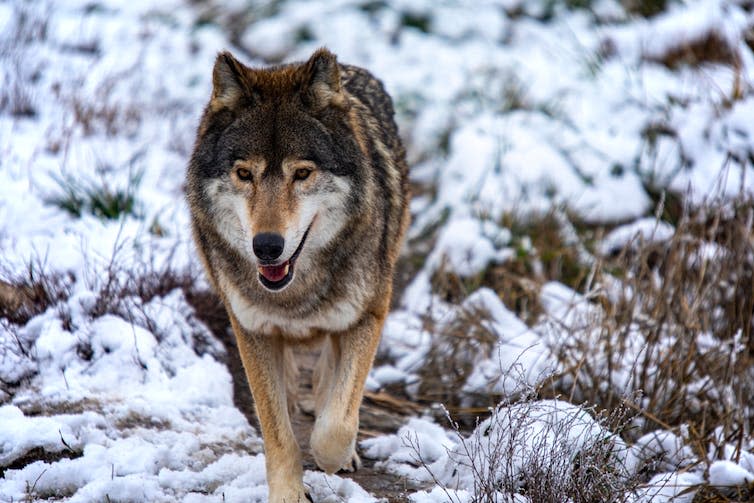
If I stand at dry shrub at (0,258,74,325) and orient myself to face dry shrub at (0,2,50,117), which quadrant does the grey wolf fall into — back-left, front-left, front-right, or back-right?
back-right

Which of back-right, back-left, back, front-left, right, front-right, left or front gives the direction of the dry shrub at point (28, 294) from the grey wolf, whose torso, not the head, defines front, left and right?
back-right

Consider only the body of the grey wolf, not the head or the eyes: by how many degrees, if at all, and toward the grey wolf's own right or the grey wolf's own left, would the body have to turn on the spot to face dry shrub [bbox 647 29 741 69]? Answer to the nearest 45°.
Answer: approximately 135° to the grey wolf's own left

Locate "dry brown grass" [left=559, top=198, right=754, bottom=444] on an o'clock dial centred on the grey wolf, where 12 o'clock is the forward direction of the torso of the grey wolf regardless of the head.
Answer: The dry brown grass is roughly at 8 o'clock from the grey wolf.

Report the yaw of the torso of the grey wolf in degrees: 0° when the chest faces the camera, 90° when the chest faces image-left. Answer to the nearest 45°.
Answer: approximately 0°

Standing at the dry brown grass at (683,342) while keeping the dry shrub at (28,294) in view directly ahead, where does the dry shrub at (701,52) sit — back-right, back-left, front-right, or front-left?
back-right

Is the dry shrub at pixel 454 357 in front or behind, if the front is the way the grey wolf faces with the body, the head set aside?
behind
